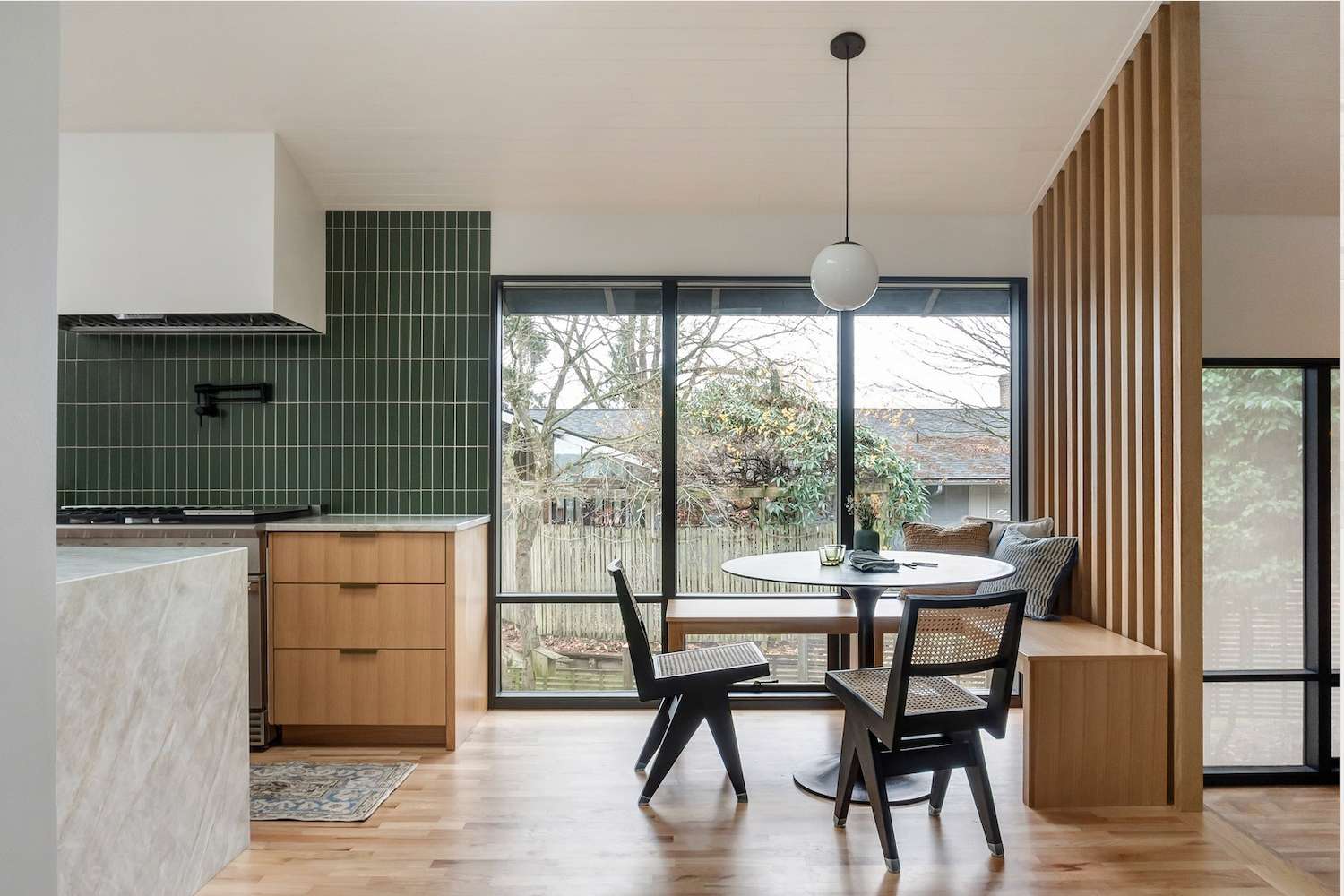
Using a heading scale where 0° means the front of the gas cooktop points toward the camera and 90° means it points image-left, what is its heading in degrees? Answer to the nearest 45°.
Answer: approximately 0°

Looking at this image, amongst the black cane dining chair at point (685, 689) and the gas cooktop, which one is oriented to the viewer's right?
the black cane dining chair

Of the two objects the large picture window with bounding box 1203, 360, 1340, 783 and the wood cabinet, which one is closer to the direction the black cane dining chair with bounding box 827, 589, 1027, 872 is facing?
the wood cabinet

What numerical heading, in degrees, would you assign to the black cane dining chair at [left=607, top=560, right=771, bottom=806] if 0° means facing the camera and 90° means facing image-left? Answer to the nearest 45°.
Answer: approximately 270°

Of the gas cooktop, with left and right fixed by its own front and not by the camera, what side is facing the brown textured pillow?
left

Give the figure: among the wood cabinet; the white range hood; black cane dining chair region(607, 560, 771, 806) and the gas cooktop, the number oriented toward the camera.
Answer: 3
